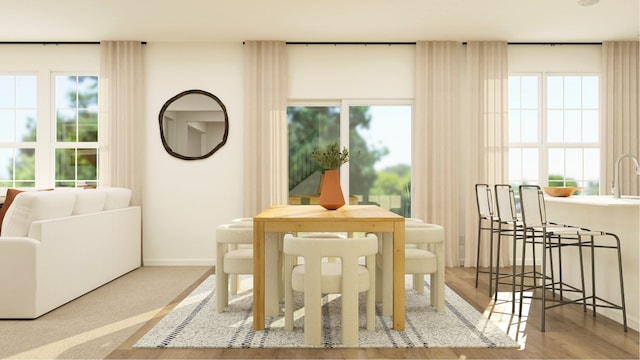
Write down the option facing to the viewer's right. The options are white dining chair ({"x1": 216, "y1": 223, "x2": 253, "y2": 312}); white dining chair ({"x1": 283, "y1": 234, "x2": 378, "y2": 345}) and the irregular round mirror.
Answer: white dining chair ({"x1": 216, "y1": 223, "x2": 253, "y2": 312})

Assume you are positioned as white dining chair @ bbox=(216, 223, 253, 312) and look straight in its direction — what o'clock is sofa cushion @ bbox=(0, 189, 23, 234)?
The sofa cushion is roughly at 7 o'clock from the white dining chair.

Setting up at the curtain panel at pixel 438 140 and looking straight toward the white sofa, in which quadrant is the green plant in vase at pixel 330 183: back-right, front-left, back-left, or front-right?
front-left

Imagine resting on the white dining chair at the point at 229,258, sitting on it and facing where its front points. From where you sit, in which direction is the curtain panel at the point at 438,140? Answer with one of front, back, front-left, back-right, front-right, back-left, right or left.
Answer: front-left

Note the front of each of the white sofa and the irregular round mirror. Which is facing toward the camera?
the irregular round mirror

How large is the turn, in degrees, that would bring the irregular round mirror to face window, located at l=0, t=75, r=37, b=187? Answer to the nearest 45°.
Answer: approximately 90° to its right

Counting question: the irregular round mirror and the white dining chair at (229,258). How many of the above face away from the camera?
0

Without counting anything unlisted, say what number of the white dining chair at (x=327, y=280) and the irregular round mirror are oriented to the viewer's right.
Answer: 0

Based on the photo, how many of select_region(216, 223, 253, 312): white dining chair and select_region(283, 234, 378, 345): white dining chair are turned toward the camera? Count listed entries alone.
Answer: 0

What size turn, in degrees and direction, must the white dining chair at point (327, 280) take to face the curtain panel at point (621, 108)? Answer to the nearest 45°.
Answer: approximately 45° to its right

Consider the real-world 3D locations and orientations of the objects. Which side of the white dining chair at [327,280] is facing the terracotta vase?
front

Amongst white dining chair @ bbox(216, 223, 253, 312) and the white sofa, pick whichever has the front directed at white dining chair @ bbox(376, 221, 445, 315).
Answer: white dining chair @ bbox(216, 223, 253, 312)

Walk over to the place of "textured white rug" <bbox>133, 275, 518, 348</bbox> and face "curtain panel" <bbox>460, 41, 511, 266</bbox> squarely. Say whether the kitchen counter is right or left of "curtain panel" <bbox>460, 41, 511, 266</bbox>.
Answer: right

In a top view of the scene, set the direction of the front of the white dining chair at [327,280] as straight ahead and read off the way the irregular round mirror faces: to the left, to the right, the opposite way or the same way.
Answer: the opposite way

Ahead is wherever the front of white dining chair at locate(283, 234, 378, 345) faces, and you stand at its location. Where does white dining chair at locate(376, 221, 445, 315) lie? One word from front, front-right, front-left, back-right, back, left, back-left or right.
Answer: front-right

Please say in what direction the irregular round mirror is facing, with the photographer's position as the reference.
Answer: facing the viewer

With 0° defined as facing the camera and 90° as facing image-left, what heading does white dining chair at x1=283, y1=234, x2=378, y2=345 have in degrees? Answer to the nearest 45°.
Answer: approximately 180°

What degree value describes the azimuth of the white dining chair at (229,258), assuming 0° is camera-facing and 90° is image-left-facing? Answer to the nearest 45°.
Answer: approximately 270°
